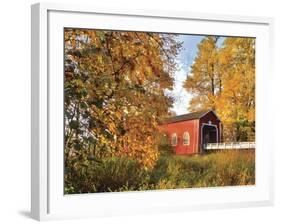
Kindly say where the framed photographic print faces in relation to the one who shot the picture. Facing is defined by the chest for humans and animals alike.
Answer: facing the viewer and to the right of the viewer
